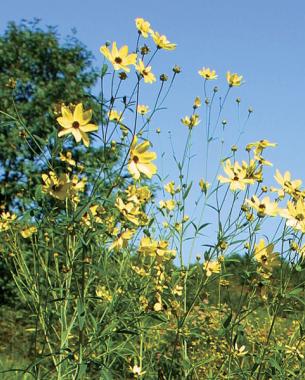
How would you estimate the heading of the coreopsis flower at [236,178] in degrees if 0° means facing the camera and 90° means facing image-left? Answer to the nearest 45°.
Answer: approximately 0°

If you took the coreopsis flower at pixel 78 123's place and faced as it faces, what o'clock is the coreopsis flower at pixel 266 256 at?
the coreopsis flower at pixel 266 256 is roughly at 8 o'clock from the coreopsis flower at pixel 78 123.

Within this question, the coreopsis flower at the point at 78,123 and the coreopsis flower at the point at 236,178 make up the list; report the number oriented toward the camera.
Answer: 2
